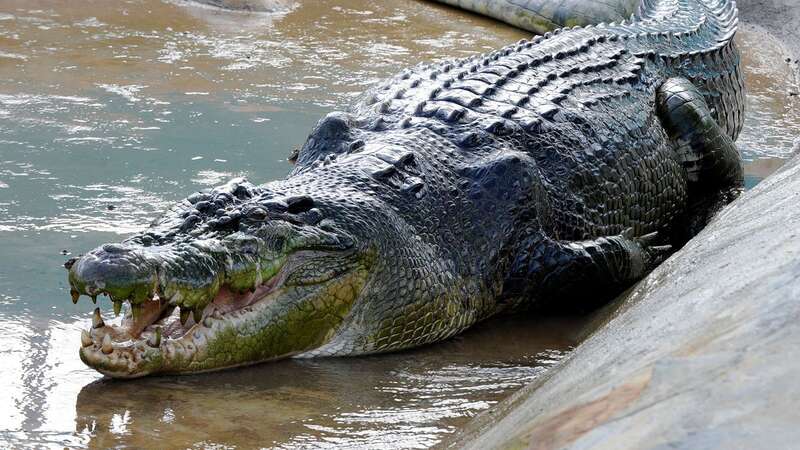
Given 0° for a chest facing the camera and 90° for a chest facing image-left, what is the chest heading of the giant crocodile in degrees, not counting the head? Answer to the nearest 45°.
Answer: approximately 45°
